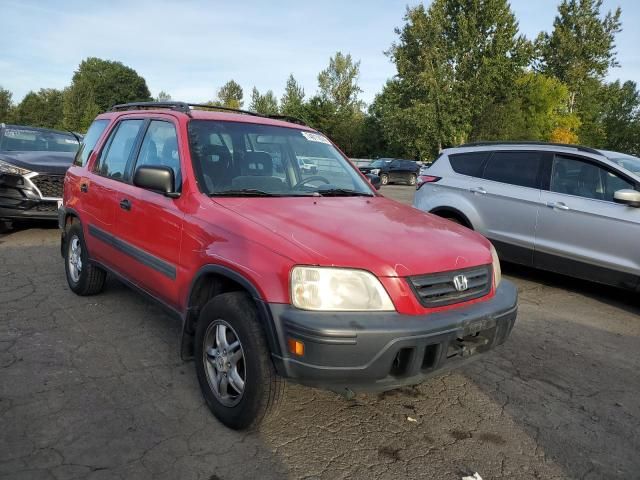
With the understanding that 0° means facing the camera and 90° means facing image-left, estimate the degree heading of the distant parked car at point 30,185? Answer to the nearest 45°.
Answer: approximately 315°

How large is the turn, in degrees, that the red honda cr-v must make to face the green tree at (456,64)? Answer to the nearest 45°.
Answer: approximately 135° to its left

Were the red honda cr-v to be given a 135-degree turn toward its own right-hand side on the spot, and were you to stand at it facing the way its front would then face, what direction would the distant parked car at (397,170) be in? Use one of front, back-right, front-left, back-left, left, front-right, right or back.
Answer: right

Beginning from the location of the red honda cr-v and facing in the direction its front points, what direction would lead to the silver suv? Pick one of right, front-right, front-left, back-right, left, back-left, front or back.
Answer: left

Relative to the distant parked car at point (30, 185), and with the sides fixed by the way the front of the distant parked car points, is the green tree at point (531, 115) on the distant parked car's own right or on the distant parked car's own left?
on the distant parked car's own left

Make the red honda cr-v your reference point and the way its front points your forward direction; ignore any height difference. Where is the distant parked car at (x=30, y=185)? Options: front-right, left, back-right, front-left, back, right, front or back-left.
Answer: back

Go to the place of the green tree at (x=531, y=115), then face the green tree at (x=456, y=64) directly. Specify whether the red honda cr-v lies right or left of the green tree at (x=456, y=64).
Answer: left

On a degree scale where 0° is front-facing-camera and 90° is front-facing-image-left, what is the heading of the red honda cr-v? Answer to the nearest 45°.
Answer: approximately 315°
